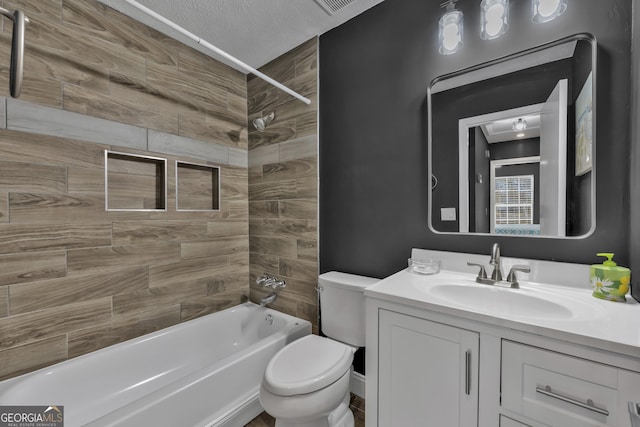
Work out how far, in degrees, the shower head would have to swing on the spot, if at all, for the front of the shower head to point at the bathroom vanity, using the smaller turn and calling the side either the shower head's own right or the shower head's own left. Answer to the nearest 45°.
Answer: approximately 90° to the shower head's own left

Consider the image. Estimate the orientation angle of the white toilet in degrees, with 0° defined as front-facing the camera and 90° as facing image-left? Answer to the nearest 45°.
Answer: approximately 45°

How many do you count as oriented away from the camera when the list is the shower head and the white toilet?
0

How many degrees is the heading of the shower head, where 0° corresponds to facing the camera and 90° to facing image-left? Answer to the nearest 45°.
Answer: approximately 45°
